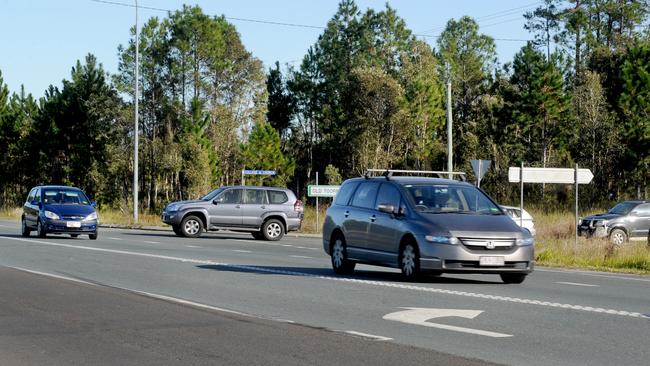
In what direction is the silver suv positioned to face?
to the viewer's left

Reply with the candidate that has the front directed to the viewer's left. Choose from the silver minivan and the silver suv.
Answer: the silver suv

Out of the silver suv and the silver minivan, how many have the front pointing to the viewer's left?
1

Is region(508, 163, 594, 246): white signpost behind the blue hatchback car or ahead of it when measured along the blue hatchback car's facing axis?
ahead

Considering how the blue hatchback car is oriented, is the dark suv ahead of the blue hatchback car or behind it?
ahead

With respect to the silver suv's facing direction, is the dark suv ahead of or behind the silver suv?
behind

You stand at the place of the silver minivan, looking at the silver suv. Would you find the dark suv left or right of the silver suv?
right

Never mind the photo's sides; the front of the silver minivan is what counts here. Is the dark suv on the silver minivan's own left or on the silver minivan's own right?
on the silver minivan's own left

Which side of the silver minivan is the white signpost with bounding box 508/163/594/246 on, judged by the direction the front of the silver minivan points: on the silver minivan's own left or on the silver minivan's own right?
on the silver minivan's own left

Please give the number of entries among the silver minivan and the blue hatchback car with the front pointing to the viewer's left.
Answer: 0

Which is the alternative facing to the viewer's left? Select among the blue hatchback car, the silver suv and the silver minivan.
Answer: the silver suv

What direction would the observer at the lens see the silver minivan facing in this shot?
facing the viewer and to the right of the viewer

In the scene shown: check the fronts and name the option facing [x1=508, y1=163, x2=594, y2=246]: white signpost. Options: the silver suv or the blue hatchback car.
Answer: the blue hatchback car

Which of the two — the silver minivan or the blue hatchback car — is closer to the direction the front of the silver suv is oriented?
the blue hatchback car

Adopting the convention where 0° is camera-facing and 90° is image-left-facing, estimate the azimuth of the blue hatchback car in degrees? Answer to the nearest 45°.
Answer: approximately 315°
